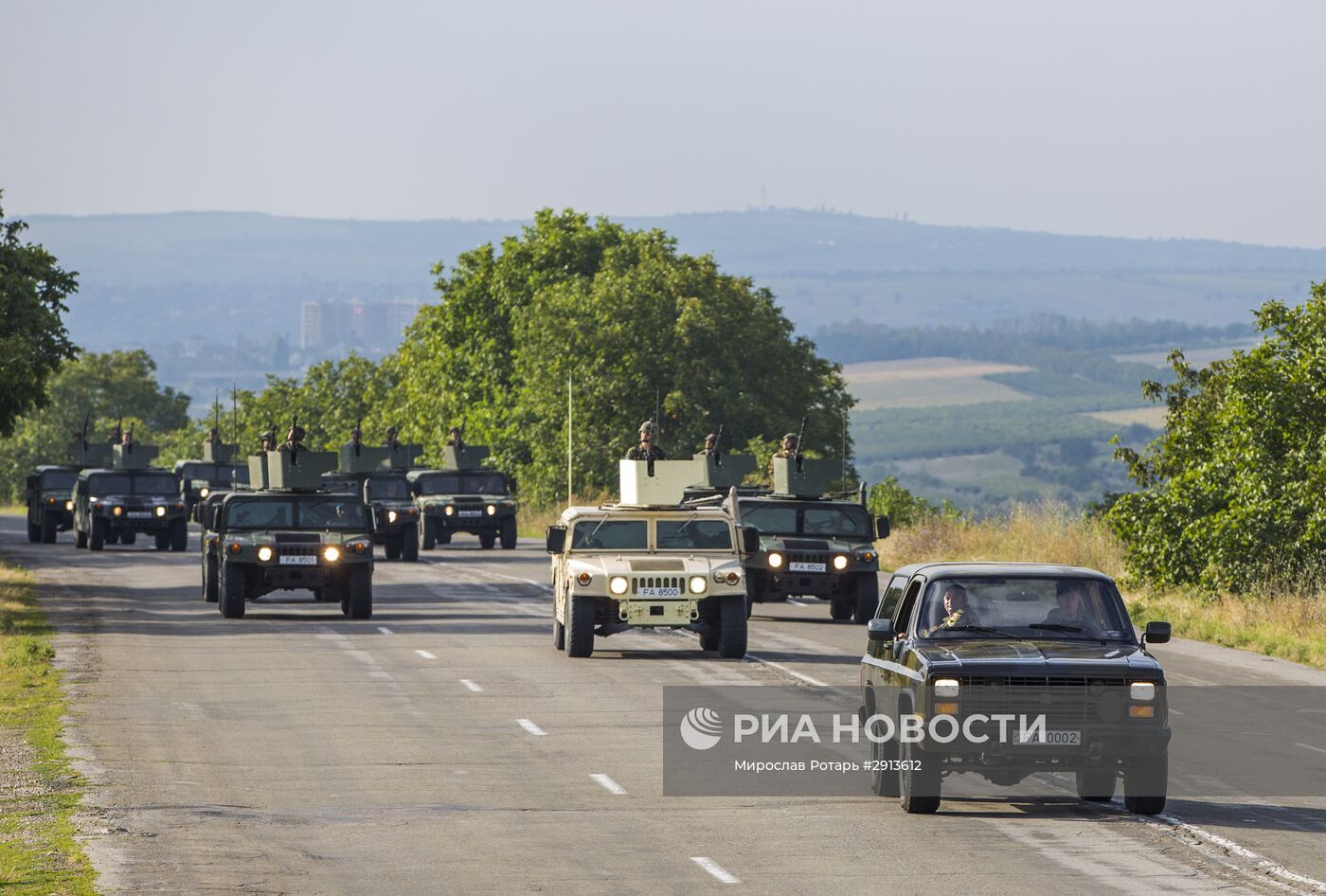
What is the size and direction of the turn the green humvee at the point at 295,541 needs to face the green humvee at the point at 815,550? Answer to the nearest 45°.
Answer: approximately 90° to its left

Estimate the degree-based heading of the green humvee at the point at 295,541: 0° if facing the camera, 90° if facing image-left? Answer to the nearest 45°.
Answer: approximately 0°

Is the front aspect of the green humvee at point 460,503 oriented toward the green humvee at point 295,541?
yes

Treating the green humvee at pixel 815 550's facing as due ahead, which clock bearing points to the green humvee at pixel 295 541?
the green humvee at pixel 295 541 is roughly at 3 o'clock from the green humvee at pixel 815 550.

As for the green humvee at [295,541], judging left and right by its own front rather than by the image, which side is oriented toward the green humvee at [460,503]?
back

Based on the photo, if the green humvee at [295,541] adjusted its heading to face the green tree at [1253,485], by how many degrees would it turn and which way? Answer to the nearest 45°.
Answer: approximately 90° to its left
